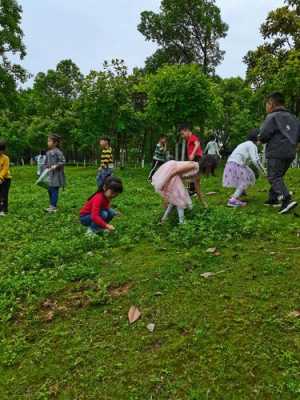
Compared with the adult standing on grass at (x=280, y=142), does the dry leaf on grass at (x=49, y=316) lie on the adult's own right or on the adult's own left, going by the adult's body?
on the adult's own left

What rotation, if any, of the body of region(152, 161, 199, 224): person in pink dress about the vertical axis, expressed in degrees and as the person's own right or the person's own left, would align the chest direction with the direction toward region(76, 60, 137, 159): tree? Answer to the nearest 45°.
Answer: approximately 90° to the person's own left

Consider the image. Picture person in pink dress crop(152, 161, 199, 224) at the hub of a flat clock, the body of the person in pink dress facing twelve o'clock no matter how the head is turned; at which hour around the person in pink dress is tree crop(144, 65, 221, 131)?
The tree is roughly at 9 o'clock from the person in pink dress.

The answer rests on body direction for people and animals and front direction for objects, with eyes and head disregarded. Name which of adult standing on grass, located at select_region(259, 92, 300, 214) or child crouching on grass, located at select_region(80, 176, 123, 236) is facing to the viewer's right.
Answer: the child crouching on grass

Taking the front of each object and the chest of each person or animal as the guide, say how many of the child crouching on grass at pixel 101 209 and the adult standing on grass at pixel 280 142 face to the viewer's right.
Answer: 1

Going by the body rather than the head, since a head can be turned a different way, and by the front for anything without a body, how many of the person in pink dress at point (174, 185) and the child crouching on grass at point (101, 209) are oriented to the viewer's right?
2

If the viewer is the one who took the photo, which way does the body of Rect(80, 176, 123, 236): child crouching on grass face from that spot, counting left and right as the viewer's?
facing to the right of the viewer

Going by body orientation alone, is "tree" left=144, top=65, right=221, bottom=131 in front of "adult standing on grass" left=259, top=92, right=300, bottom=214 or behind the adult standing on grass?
in front

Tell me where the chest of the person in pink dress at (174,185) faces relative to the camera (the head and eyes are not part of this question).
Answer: to the viewer's right

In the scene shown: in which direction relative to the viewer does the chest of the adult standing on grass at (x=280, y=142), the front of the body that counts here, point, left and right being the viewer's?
facing away from the viewer and to the left of the viewer
